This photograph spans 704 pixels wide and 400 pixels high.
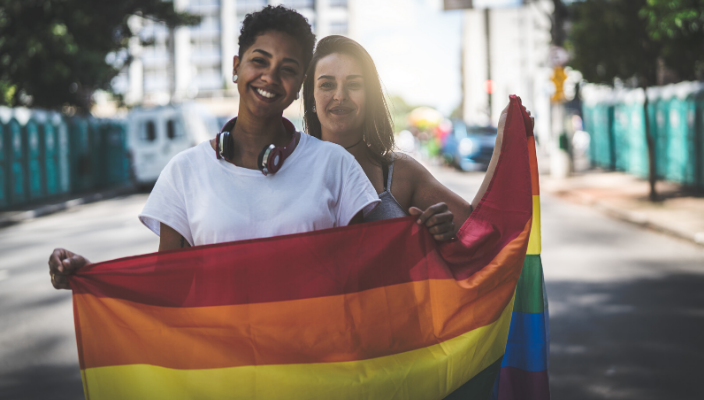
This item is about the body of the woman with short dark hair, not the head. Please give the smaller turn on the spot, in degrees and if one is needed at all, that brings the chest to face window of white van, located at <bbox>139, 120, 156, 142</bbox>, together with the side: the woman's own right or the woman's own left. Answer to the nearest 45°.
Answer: approximately 180°

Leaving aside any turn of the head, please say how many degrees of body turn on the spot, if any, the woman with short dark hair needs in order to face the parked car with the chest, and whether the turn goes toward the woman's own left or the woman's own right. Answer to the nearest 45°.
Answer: approximately 180°

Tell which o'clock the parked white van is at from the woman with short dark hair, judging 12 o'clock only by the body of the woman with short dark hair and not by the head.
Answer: The parked white van is roughly at 6 o'clock from the woman with short dark hair.

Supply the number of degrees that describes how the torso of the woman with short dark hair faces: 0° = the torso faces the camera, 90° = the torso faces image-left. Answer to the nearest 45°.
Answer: approximately 0°

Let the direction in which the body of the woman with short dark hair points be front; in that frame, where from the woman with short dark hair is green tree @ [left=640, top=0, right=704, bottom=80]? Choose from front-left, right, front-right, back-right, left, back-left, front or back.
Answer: back-left
